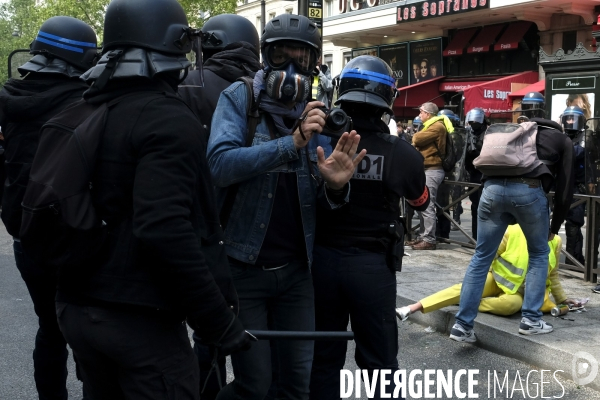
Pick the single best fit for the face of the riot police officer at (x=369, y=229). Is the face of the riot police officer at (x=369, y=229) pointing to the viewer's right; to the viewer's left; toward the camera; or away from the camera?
away from the camera

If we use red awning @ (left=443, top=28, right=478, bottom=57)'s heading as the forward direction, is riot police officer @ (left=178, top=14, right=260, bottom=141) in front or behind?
in front

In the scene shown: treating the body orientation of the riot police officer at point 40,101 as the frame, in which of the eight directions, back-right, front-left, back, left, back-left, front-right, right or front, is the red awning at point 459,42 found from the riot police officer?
front

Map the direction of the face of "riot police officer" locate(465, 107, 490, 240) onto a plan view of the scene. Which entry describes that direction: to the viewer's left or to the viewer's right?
to the viewer's left

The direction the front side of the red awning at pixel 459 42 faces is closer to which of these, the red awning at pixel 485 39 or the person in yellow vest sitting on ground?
the person in yellow vest sitting on ground

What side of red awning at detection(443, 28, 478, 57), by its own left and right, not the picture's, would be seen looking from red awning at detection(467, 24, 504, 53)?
left

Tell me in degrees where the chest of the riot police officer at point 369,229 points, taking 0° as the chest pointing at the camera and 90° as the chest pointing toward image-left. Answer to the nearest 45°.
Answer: approximately 225°

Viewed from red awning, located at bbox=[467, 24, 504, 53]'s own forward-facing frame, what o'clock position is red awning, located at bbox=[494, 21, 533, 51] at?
red awning, located at bbox=[494, 21, 533, 51] is roughly at 9 o'clock from red awning, located at bbox=[467, 24, 504, 53].

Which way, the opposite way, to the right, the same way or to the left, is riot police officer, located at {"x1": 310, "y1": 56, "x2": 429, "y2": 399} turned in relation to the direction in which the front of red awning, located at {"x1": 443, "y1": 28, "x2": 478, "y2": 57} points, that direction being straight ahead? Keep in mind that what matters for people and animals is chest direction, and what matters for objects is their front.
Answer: the opposite way

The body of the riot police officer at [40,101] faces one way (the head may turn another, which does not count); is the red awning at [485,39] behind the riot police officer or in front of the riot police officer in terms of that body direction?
in front

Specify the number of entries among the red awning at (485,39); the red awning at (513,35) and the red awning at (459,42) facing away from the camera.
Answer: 0

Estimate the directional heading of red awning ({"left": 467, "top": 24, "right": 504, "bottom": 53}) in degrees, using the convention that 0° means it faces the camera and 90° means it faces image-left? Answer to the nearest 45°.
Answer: approximately 45°

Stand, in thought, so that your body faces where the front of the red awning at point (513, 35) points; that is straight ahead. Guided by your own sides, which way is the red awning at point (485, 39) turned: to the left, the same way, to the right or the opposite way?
the same way

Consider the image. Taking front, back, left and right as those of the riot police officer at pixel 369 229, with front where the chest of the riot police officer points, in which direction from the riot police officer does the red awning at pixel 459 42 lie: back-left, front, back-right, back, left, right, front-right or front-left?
front-left
